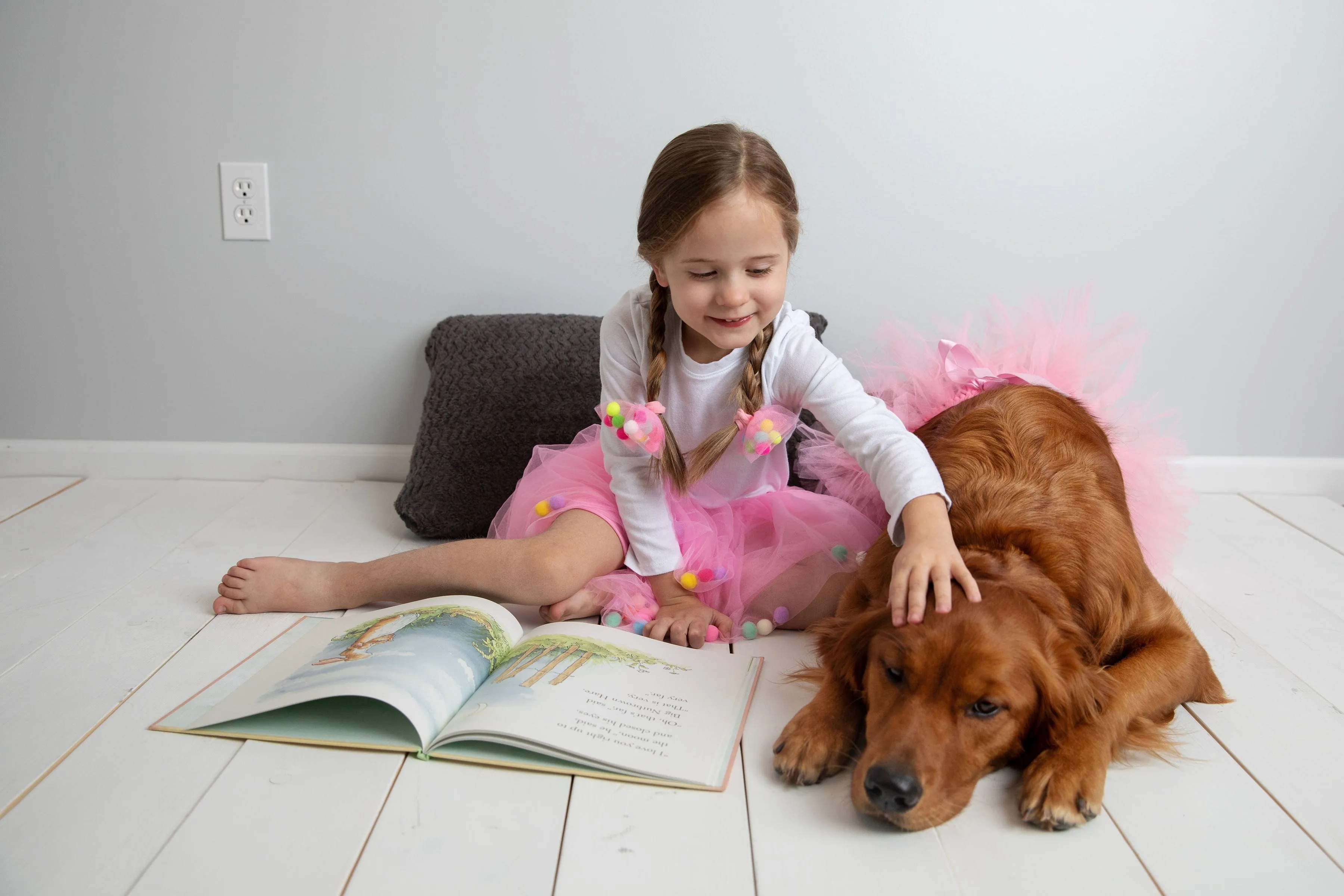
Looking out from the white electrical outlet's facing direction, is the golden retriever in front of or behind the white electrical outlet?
in front

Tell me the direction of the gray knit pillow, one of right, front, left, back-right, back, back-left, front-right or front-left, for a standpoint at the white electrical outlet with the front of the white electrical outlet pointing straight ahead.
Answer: front-left

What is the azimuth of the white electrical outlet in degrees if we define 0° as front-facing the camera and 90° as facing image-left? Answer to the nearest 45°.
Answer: approximately 0°

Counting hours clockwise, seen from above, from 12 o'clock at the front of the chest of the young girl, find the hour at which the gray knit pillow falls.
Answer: The gray knit pillow is roughly at 5 o'clock from the young girl.

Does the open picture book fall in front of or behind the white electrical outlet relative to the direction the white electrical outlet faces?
in front

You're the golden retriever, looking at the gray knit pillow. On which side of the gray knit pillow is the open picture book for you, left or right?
left

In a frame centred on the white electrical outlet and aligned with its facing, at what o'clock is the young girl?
The young girl is roughly at 11 o'clock from the white electrical outlet.

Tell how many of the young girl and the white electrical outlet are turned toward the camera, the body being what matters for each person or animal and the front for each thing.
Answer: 2

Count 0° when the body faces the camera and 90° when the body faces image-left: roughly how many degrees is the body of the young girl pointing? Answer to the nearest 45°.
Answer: approximately 0°
